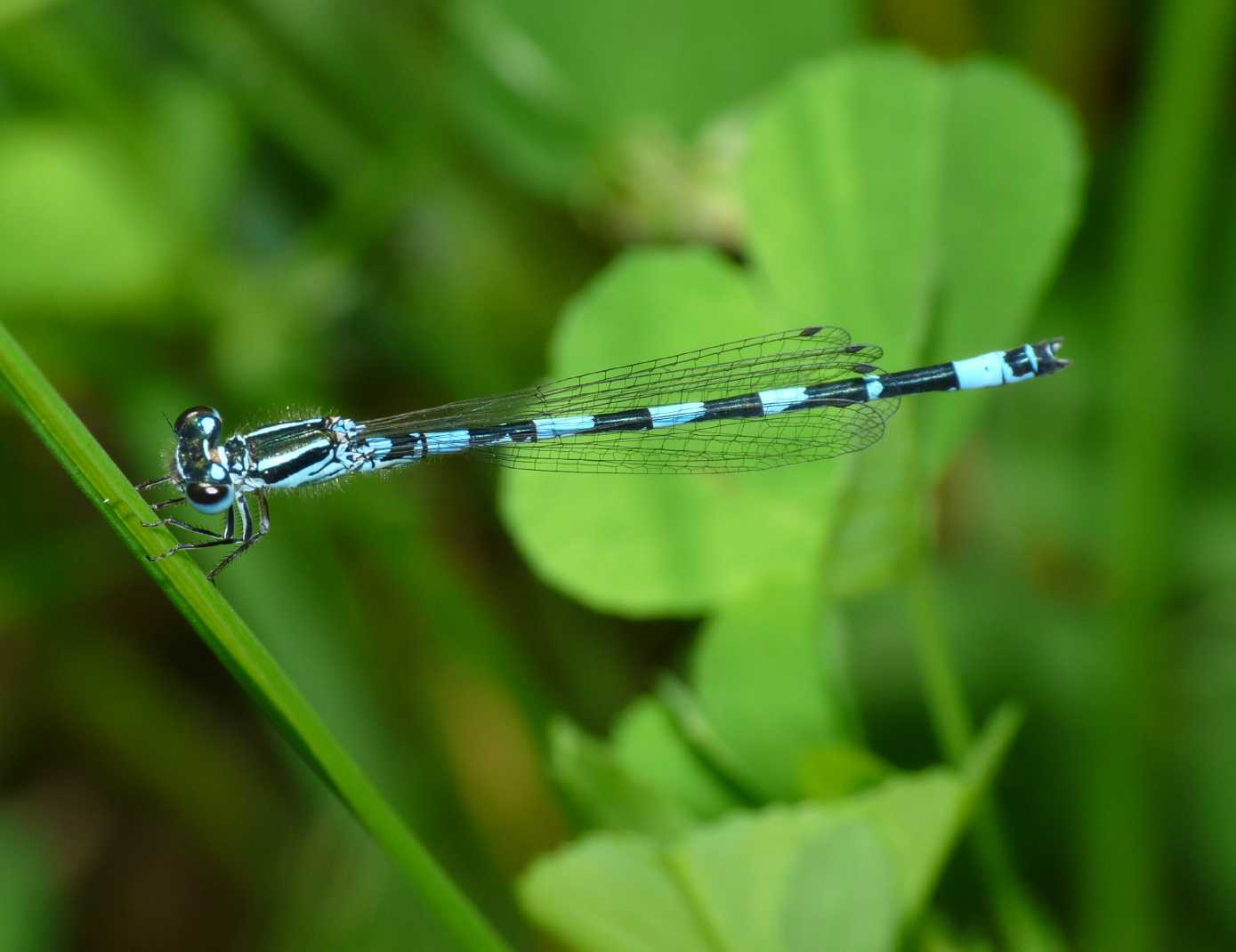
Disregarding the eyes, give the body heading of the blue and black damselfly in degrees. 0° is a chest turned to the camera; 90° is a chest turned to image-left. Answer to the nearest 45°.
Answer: approximately 90°

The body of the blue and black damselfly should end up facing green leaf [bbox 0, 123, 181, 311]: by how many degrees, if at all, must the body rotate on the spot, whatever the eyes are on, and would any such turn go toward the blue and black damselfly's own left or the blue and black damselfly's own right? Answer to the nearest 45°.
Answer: approximately 45° to the blue and black damselfly's own right

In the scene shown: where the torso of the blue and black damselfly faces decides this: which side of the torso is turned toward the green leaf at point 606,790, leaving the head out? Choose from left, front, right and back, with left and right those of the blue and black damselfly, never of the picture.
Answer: left
